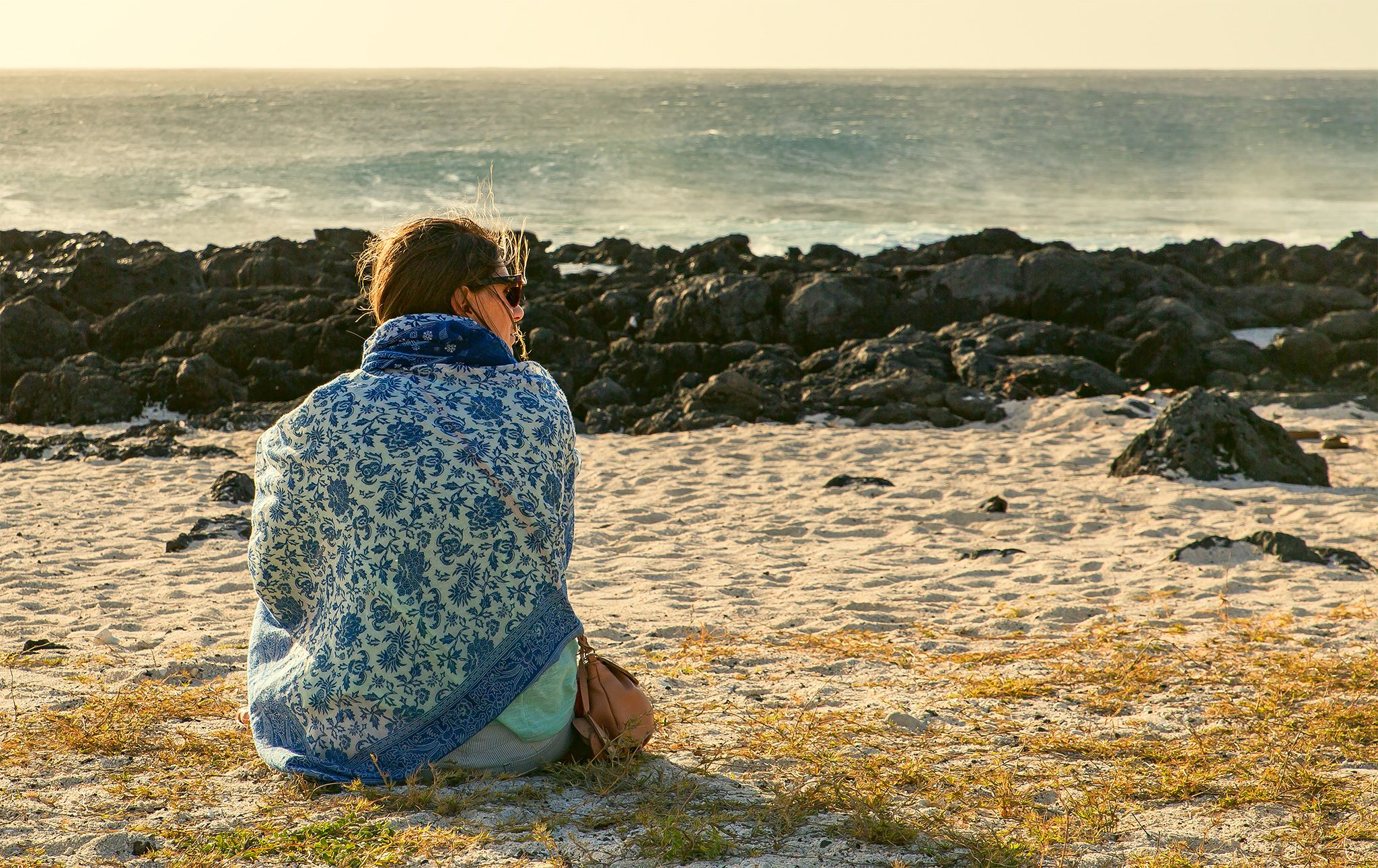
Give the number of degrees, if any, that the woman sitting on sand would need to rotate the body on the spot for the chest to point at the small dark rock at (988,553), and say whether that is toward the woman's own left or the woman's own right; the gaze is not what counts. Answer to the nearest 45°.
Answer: approximately 45° to the woman's own right

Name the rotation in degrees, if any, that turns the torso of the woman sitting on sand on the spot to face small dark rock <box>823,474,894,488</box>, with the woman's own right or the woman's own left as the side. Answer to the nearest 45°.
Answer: approximately 45° to the woman's own right

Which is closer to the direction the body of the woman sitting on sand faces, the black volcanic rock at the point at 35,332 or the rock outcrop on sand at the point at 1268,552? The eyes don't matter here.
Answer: the black volcanic rock

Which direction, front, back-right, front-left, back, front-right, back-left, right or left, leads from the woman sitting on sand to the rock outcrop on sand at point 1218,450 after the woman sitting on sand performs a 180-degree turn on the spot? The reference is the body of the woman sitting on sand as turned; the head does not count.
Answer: back-left

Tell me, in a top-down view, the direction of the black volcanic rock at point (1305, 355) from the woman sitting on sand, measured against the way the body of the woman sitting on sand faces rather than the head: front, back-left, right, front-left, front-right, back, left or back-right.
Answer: front-right

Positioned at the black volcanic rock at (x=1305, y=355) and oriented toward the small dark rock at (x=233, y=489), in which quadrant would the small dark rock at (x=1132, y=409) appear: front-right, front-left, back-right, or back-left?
front-left

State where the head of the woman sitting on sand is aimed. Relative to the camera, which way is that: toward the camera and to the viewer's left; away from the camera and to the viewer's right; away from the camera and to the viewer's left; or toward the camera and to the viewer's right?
away from the camera and to the viewer's right

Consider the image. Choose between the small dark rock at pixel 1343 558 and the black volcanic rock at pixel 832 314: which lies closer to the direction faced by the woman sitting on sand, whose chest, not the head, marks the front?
the black volcanic rock

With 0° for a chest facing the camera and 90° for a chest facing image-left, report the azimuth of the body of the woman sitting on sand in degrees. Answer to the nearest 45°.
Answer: approximately 180°

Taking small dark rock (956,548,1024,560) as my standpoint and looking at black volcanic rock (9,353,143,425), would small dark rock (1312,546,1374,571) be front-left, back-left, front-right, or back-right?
back-right

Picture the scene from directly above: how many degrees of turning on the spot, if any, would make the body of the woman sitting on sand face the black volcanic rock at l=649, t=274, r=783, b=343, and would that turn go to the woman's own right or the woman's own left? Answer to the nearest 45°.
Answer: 0° — they already face it

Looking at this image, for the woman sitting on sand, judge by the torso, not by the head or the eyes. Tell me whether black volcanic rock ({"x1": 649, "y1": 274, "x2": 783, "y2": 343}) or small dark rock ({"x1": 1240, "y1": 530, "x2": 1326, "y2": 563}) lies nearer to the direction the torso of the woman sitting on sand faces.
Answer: the black volcanic rock

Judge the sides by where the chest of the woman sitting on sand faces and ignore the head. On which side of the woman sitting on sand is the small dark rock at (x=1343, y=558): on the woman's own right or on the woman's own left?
on the woman's own right

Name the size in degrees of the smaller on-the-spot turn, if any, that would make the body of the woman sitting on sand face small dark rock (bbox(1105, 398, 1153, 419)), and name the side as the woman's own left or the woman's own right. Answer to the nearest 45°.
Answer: approximately 45° to the woman's own right

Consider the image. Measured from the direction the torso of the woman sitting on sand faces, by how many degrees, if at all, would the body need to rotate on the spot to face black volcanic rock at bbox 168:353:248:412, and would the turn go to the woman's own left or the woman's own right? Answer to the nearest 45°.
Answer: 0° — they already face it
